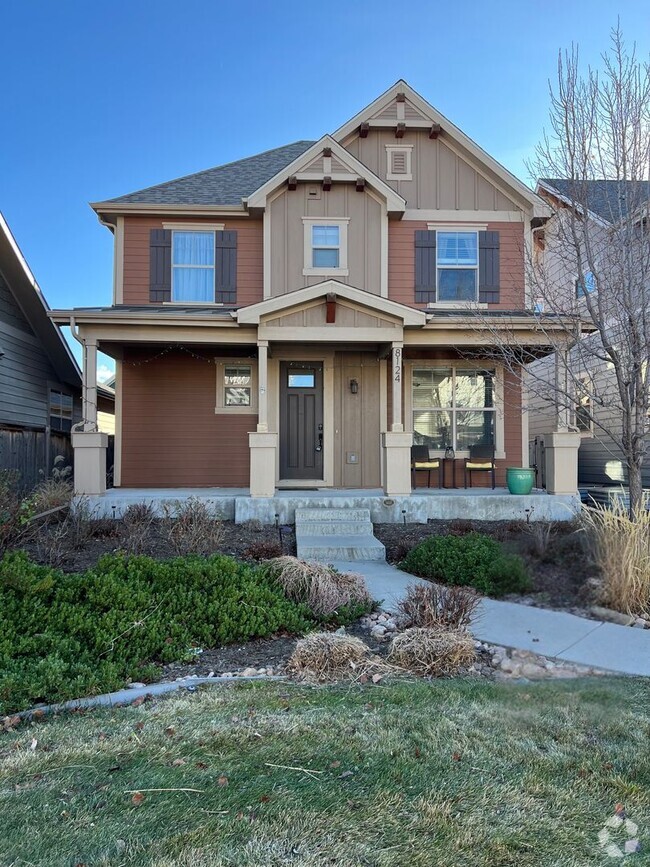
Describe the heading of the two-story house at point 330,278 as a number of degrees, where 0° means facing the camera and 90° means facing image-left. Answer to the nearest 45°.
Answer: approximately 0°

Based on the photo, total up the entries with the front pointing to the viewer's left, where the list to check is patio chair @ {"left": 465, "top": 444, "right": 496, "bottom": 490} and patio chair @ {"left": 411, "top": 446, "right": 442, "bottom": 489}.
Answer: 0

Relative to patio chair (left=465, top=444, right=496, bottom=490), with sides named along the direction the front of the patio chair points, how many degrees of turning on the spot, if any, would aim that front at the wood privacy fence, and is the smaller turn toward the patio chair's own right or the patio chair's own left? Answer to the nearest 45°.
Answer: approximately 90° to the patio chair's own right

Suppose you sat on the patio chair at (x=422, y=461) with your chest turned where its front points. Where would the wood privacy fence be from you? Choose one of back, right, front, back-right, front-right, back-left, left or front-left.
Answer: back-right

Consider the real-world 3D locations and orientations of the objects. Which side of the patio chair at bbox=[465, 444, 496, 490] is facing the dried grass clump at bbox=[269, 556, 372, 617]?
front
